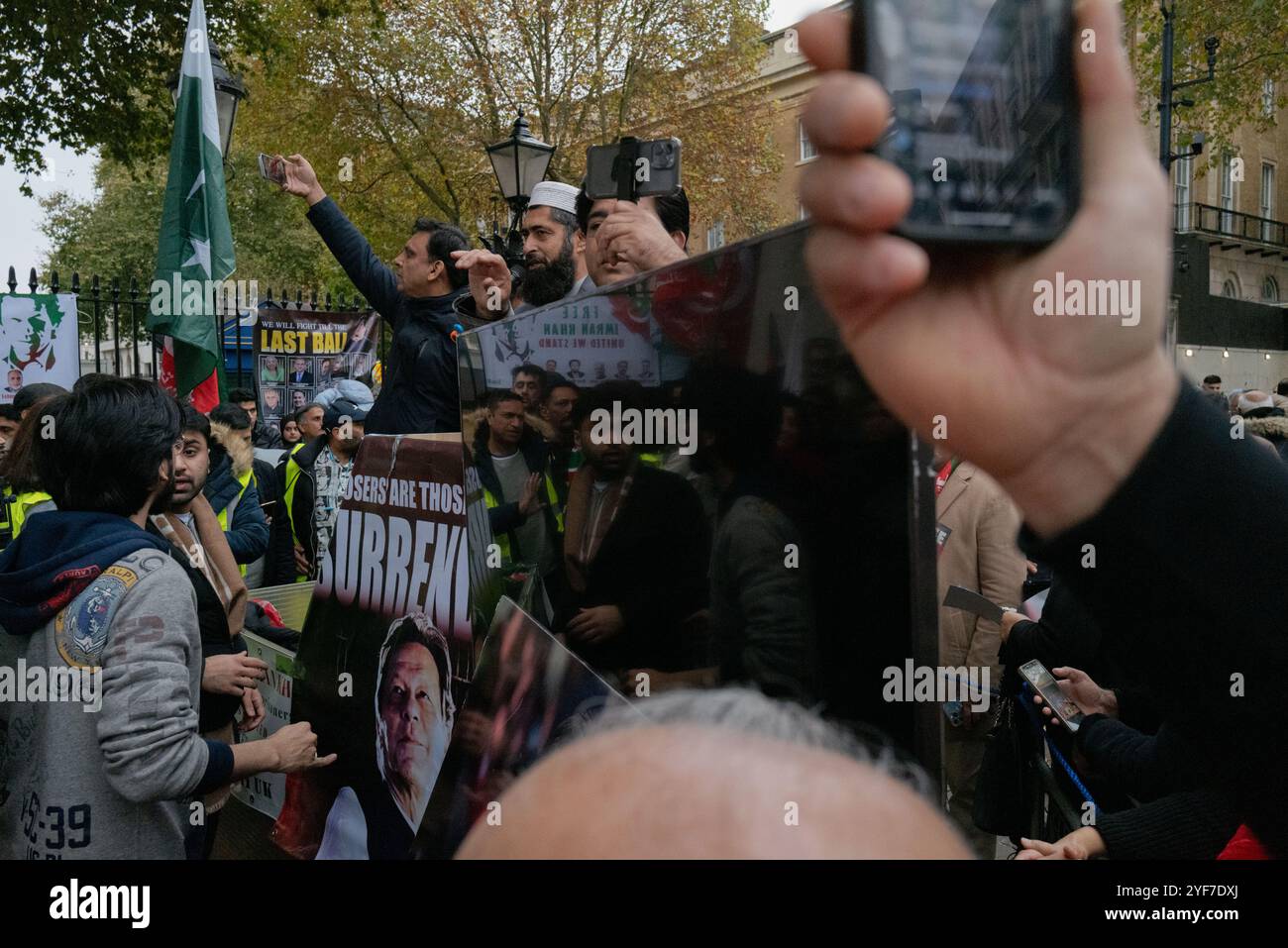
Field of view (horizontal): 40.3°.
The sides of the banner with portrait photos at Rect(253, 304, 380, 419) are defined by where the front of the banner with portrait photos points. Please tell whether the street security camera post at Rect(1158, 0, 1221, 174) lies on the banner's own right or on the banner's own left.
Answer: on the banner's own left

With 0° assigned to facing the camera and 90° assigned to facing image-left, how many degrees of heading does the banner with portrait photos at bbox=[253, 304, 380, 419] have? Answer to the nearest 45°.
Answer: approximately 0°

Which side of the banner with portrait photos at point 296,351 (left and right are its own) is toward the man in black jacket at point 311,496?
front

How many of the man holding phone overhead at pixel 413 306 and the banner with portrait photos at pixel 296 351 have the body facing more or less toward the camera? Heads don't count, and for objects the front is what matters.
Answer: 1

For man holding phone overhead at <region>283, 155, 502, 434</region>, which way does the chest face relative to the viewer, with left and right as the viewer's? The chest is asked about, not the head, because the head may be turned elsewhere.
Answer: facing to the left of the viewer

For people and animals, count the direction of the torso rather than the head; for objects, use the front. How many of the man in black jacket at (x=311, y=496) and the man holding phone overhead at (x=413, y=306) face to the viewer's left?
1
